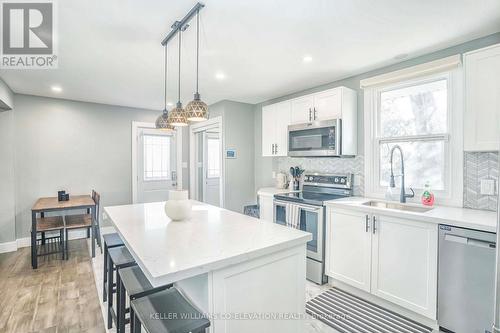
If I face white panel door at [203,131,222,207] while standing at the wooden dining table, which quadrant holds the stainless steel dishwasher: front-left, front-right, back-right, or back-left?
front-right

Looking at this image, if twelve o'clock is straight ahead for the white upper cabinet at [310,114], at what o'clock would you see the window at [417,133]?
The window is roughly at 8 o'clock from the white upper cabinet.

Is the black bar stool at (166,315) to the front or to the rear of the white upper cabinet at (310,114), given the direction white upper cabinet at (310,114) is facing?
to the front

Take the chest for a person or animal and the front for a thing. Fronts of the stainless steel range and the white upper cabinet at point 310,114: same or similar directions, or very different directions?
same or similar directions

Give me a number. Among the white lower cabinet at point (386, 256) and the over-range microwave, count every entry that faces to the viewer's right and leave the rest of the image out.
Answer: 0

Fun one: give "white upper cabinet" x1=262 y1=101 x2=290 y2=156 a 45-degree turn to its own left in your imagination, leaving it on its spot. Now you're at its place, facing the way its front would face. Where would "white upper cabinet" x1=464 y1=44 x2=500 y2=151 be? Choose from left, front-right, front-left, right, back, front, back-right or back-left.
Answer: front-left

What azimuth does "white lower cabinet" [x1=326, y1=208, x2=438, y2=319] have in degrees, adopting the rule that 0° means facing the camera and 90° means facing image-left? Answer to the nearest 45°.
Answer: approximately 45°

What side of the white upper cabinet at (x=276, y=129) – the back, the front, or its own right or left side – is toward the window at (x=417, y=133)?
left

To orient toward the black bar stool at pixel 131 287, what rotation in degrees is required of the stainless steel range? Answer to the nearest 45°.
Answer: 0° — it already faces it

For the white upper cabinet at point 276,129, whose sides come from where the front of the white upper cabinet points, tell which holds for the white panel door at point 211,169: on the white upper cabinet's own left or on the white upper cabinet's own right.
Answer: on the white upper cabinet's own right

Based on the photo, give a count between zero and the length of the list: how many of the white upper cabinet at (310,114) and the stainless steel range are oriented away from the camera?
0

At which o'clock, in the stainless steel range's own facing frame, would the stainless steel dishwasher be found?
The stainless steel dishwasher is roughly at 9 o'clock from the stainless steel range.

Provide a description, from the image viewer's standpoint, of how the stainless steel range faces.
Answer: facing the viewer and to the left of the viewer

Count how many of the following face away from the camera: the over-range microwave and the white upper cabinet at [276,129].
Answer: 0

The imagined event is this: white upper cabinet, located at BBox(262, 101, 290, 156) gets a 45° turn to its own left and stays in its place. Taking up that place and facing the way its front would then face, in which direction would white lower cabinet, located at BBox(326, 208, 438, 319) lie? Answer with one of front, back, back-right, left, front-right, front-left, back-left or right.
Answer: front-left

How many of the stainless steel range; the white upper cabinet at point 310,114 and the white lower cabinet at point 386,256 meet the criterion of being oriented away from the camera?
0
